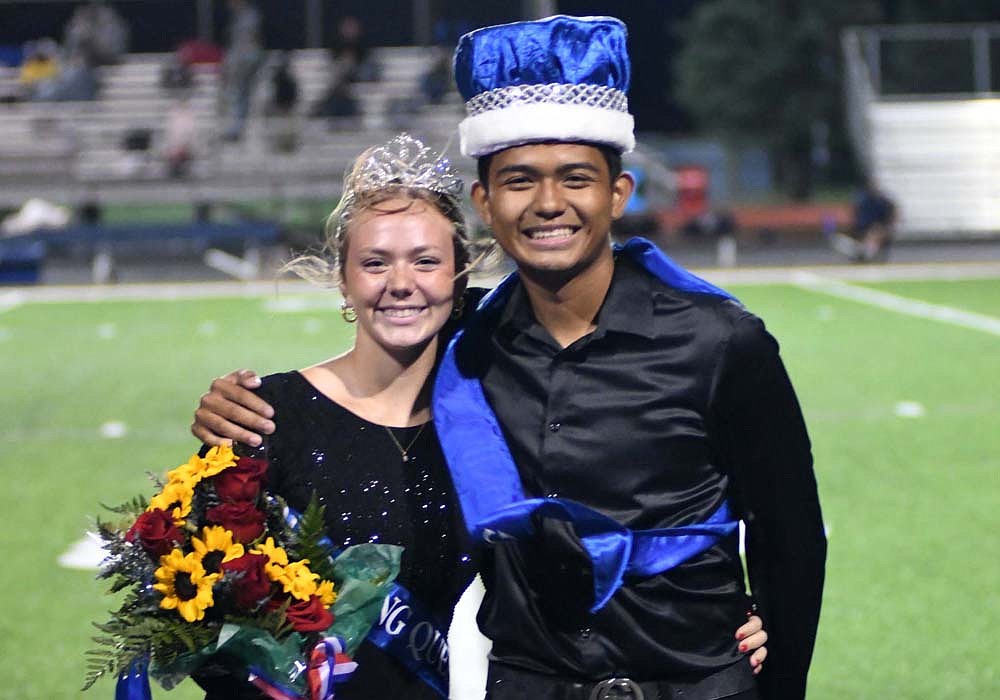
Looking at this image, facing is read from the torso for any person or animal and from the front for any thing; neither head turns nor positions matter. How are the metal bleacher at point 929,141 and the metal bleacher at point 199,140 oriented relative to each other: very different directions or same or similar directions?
same or similar directions

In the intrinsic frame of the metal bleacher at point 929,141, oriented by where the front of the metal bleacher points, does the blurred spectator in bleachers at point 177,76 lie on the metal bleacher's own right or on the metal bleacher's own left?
on the metal bleacher's own right

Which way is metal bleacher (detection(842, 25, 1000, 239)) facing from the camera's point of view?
toward the camera

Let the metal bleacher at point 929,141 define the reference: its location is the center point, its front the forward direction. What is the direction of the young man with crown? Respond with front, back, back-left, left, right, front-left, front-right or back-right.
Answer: front

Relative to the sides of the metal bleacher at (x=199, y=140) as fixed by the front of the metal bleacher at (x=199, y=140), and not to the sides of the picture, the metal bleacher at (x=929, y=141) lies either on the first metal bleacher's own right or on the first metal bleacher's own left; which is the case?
on the first metal bleacher's own left

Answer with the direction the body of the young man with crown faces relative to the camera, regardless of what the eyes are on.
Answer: toward the camera

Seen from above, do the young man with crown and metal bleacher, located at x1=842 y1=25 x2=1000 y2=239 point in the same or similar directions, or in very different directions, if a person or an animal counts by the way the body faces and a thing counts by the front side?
same or similar directions

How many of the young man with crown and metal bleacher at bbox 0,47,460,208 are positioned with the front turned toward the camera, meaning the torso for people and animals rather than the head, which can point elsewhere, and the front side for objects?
2

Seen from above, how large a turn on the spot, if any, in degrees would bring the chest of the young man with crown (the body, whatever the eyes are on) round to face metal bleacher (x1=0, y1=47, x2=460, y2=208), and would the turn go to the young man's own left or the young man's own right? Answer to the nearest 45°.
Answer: approximately 180°

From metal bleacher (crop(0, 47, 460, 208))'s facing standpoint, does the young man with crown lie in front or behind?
in front

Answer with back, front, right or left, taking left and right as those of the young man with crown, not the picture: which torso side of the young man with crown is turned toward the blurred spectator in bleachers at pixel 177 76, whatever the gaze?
back

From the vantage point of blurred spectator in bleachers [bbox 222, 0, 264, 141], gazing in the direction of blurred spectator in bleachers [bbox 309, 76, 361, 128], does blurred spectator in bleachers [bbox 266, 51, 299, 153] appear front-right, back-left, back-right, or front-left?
front-right
